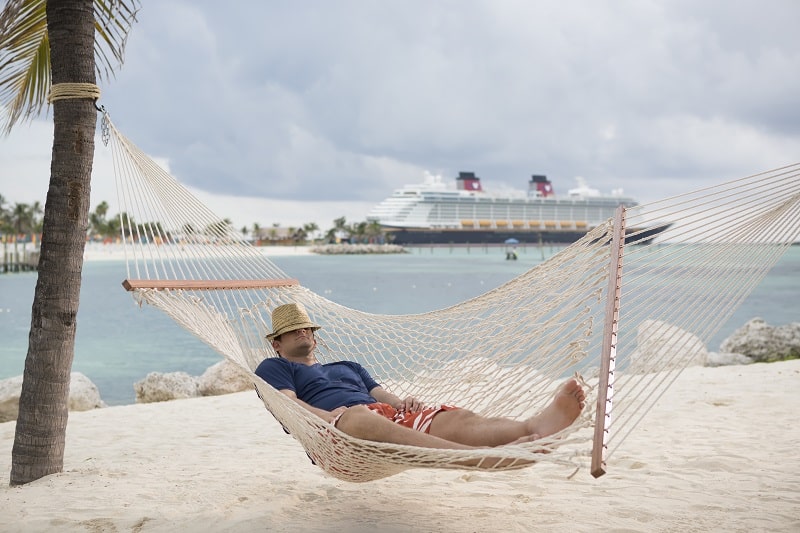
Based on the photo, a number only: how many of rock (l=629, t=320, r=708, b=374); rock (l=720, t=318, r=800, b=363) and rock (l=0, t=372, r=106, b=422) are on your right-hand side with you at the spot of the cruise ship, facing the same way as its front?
3

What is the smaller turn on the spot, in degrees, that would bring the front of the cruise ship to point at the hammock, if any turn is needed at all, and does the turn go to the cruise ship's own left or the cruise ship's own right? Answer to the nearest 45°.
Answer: approximately 90° to the cruise ship's own right

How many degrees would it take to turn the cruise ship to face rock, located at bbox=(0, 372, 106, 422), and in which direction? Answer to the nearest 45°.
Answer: approximately 90° to its right

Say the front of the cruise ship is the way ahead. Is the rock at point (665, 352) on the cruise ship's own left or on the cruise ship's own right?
on the cruise ship's own right

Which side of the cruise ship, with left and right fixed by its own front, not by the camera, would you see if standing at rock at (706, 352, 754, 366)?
right

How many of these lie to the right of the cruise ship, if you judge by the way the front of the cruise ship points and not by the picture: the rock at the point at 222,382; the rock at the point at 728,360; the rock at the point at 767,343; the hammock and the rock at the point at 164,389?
5

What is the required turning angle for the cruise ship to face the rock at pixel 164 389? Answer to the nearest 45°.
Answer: approximately 90° to its right

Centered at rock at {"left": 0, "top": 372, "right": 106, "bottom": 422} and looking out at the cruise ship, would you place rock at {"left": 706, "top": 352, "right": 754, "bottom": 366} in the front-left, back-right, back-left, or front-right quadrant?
front-right

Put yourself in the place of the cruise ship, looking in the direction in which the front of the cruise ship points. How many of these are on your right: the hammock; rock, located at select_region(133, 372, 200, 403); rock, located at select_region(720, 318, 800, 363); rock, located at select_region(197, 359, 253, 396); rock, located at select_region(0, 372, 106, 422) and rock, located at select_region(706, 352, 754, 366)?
6

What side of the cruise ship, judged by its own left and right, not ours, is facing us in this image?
right

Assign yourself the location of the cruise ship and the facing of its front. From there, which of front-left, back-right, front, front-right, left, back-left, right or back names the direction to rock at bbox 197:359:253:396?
right

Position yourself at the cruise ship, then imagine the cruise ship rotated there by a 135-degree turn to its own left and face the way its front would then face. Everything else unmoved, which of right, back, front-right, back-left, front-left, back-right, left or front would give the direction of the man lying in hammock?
back-left
